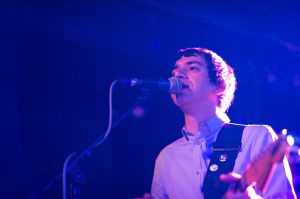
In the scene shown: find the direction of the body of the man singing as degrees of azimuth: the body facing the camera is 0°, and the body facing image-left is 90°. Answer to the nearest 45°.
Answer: approximately 45°
